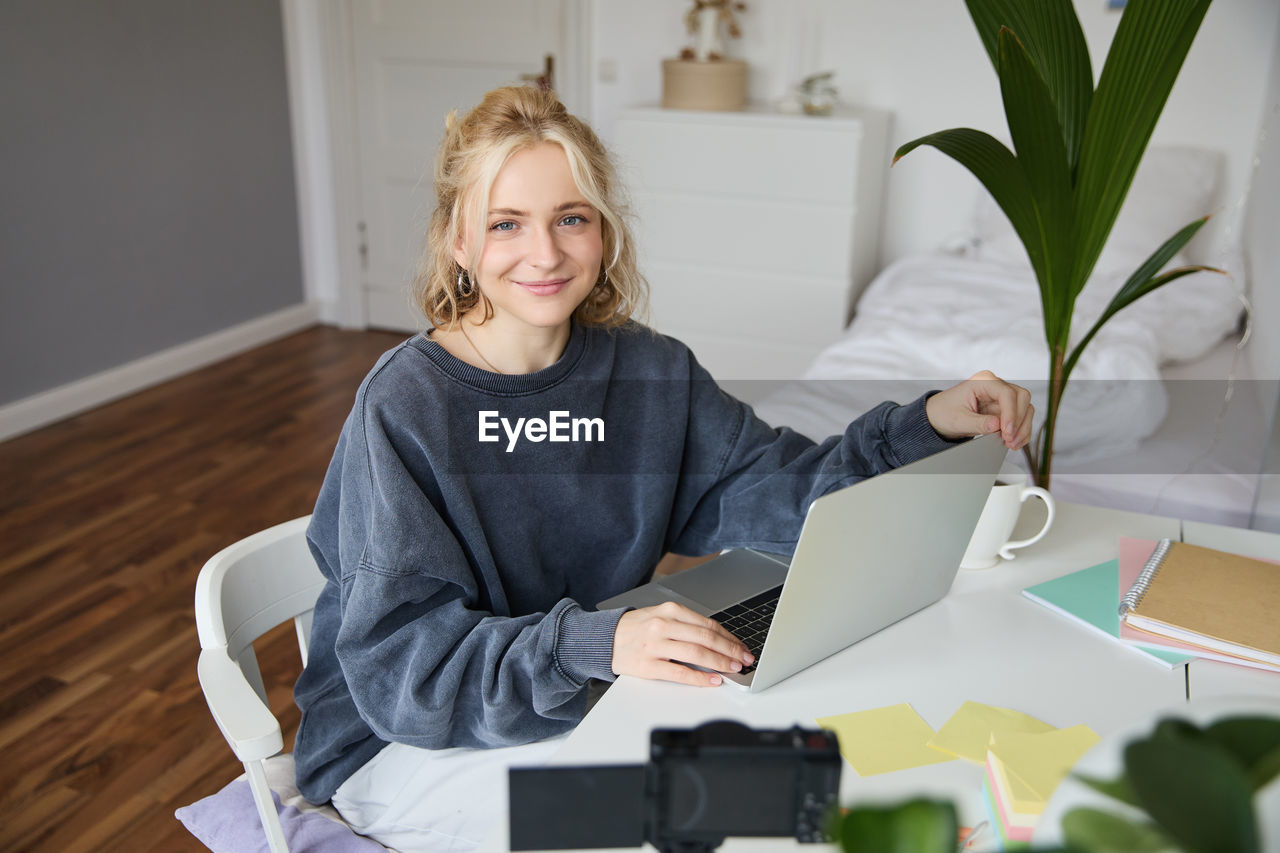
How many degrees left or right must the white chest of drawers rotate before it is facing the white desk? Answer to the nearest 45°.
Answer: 0° — it already faces it

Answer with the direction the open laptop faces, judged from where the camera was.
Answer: facing away from the viewer and to the left of the viewer

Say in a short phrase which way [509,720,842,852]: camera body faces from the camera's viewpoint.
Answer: facing away from the viewer

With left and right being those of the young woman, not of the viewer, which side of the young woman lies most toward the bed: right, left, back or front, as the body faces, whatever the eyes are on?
left
